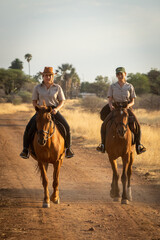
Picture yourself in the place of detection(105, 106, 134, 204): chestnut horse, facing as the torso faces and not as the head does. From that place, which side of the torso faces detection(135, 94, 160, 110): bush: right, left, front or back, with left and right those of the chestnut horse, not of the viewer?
back

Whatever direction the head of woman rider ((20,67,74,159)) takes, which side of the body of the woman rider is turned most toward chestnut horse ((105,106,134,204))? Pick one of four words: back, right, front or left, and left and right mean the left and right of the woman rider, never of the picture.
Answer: left

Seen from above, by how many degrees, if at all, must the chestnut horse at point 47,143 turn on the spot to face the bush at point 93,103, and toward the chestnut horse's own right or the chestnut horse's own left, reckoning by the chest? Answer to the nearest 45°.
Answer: approximately 180°

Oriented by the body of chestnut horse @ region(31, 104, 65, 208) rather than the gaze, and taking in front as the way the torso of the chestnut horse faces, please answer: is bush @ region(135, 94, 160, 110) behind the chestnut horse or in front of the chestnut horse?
behind

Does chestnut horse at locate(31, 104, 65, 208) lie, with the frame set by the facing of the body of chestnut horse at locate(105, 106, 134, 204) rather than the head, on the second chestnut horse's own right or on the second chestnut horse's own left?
on the second chestnut horse's own right

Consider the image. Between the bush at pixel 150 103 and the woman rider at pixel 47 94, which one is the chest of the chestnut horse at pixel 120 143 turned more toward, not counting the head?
the woman rider

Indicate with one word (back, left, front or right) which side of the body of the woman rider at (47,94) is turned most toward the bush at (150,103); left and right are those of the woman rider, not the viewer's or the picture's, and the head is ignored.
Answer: back

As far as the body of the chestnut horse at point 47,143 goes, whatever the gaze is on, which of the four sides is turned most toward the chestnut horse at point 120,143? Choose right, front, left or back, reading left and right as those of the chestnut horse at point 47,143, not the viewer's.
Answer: left

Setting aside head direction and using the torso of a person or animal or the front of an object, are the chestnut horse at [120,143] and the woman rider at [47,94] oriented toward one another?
no

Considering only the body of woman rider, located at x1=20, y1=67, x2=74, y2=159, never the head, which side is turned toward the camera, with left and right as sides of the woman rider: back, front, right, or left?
front

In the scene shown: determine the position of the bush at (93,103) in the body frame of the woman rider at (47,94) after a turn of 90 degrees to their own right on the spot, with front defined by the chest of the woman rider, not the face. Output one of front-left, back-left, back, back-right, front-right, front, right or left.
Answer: right

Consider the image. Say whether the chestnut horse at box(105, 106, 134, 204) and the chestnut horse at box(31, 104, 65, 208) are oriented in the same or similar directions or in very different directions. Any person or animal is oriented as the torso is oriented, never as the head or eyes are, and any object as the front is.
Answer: same or similar directions

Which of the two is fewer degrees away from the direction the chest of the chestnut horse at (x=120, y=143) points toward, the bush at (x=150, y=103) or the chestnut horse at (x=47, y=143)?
the chestnut horse

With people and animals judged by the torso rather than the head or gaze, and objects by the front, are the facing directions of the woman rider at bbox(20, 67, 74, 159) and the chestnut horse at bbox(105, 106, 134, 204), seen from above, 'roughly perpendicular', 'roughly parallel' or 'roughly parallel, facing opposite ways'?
roughly parallel

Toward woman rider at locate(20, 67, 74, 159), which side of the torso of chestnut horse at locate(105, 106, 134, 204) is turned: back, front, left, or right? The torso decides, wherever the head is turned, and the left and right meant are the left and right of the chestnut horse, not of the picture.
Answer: right
